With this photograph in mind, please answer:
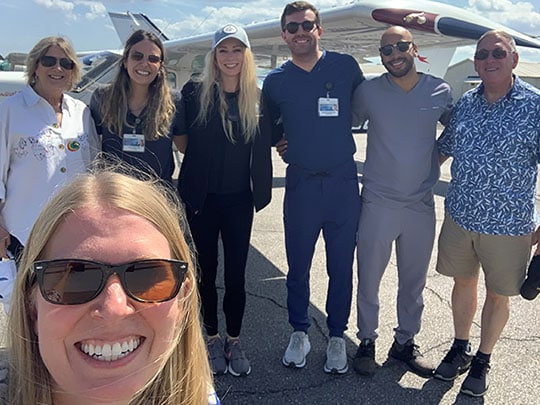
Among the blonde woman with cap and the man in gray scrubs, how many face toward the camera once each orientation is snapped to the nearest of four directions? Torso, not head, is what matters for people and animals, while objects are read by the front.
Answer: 2

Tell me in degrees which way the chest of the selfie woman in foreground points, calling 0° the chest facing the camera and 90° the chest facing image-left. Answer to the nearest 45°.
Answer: approximately 0°

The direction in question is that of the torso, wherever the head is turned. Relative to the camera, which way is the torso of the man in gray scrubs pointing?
toward the camera

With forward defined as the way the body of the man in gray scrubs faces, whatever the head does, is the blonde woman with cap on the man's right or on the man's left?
on the man's right

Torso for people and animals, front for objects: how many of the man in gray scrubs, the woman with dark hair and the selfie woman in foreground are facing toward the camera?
3

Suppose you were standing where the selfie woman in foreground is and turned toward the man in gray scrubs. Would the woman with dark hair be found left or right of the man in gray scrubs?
left

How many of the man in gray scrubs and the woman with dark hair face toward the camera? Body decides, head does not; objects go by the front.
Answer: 2

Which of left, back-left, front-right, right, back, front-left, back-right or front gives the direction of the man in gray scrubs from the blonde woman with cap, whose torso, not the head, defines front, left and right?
left

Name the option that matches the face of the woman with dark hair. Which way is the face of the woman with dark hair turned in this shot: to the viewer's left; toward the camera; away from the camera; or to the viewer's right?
toward the camera

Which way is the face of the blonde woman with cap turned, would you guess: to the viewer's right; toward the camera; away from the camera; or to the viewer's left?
toward the camera

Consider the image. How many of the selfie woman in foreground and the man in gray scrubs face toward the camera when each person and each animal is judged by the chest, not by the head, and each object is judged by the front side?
2

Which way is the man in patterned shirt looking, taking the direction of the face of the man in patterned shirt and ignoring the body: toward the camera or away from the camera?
toward the camera

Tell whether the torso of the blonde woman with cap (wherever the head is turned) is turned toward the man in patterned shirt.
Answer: no

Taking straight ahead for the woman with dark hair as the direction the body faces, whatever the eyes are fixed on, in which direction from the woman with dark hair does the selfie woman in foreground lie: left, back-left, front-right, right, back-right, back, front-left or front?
front

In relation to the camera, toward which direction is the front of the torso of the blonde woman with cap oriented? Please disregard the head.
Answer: toward the camera

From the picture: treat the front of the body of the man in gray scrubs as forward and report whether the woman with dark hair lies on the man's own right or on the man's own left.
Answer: on the man's own right

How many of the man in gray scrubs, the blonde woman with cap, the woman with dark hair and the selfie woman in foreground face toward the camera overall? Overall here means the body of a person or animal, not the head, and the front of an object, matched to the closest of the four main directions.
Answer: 4
